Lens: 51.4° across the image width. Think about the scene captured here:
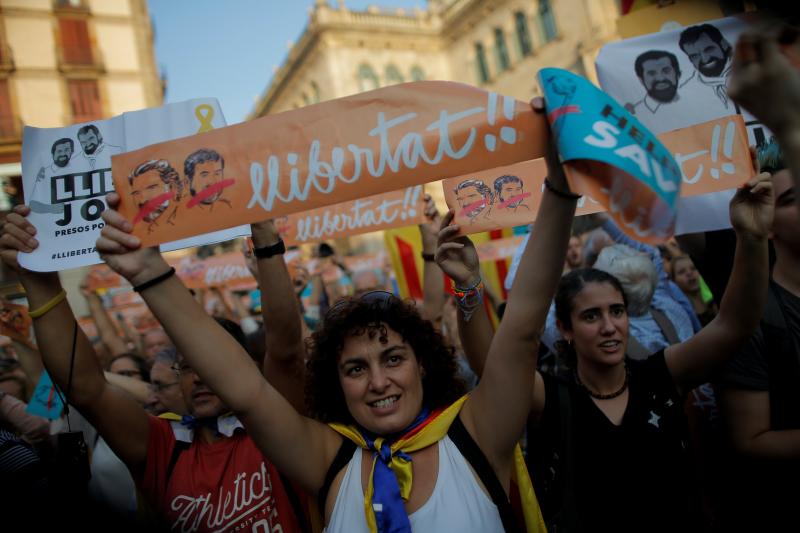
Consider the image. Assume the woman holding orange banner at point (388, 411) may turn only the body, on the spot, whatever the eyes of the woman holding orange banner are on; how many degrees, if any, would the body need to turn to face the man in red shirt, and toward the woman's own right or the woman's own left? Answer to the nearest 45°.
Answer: approximately 135° to the woman's own right

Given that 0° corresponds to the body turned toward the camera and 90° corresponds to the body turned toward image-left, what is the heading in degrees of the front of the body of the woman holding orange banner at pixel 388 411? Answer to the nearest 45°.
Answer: approximately 0°

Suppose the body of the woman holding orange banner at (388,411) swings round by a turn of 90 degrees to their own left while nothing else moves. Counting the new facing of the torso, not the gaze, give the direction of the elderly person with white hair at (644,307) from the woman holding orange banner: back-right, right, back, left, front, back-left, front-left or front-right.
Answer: front-left
